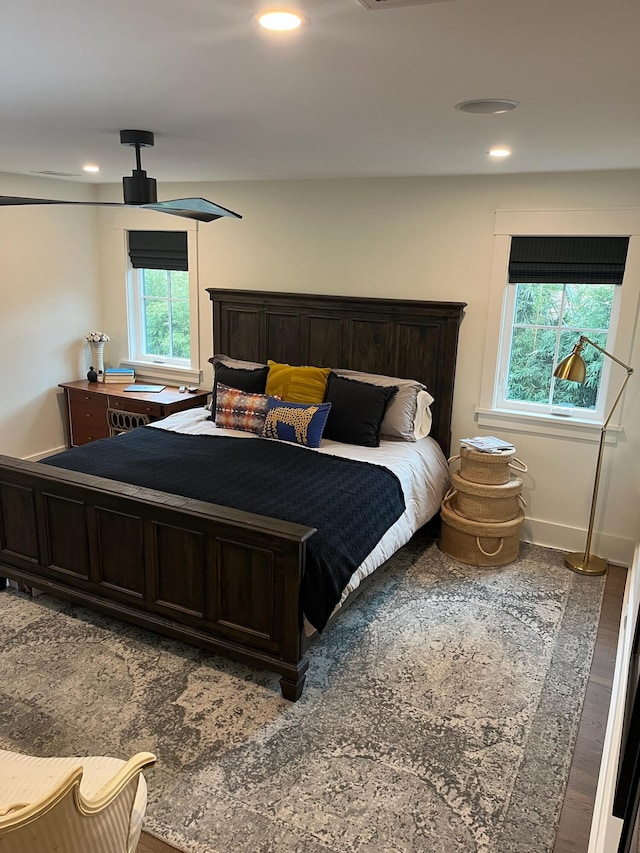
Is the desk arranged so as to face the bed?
no

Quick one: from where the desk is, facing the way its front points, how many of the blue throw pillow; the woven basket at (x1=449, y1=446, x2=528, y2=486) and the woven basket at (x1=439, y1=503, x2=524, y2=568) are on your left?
3

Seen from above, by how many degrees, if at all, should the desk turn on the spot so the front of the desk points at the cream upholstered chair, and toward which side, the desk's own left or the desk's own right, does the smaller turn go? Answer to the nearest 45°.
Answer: approximately 45° to the desk's own left

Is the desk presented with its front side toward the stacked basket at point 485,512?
no

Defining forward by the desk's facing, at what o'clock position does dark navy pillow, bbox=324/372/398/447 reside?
The dark navy pillow is roughly at 9 o'clock from the desk.

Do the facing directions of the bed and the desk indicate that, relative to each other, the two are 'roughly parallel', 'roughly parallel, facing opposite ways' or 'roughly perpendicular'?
roughly parallel

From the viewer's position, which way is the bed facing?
facing the viewer and to the left of the viewer

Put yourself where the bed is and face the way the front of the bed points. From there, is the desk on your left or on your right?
on your right

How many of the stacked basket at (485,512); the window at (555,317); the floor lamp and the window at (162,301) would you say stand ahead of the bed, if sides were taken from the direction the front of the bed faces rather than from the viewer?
0

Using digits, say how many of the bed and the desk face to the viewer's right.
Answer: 0

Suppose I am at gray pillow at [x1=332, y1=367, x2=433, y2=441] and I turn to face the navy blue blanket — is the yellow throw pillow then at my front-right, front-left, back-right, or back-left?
front-right

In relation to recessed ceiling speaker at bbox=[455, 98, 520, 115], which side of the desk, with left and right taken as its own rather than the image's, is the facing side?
left

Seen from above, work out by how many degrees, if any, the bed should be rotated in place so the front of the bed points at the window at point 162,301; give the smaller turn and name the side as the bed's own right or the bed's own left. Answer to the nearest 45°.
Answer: approximately 135° to the bed's own right

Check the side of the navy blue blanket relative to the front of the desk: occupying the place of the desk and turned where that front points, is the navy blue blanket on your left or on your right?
on your left

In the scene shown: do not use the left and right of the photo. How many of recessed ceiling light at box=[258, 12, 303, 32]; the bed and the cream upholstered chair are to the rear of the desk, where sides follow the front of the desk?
0

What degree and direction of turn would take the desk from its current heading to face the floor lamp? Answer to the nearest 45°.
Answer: approximately 90° to its left

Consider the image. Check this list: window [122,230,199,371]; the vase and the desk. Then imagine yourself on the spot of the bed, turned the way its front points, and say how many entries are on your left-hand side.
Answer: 0
